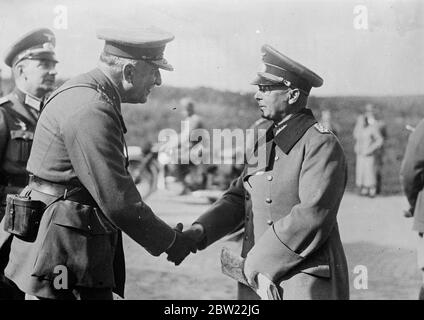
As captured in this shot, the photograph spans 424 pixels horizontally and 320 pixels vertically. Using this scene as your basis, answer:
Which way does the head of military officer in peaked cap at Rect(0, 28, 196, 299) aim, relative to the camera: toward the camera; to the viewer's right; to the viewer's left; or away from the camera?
to the viewer's right

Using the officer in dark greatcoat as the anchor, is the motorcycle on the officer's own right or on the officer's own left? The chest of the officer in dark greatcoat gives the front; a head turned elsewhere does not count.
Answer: on the officer's own right

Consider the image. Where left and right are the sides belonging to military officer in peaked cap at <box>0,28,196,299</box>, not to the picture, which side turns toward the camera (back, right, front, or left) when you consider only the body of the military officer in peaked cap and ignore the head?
right

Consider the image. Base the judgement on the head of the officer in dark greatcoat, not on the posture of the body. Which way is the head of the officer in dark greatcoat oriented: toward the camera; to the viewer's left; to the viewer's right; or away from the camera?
to the viewer's left

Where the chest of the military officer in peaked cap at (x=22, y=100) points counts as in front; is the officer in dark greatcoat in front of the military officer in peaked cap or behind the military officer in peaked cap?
in front

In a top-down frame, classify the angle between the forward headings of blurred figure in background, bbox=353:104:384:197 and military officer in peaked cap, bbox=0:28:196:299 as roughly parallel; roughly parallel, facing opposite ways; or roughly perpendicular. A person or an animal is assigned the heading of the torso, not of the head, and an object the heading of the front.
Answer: roughly perpendicular

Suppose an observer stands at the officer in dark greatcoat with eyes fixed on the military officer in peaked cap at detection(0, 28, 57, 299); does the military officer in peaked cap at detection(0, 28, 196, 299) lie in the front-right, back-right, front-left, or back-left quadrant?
front-left
